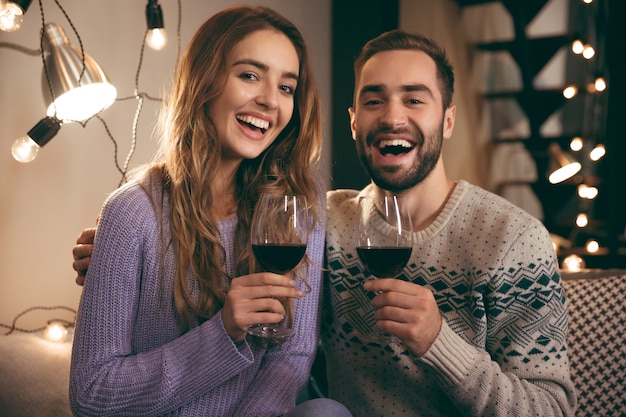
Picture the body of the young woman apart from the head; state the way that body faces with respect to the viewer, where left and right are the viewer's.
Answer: facing the viewer and to the right of the viewer

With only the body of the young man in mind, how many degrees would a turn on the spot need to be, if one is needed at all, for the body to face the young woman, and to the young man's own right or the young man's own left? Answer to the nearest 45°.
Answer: approximately 45° to the young man's own right

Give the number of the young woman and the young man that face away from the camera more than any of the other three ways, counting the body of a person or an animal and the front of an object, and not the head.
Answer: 0

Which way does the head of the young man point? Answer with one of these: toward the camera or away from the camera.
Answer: toward the camera

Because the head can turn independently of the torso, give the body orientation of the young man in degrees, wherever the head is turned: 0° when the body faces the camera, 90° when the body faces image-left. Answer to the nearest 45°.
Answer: approximately 45°

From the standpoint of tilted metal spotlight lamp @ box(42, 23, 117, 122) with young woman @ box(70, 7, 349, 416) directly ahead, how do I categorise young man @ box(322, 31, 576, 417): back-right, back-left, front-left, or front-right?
front-left

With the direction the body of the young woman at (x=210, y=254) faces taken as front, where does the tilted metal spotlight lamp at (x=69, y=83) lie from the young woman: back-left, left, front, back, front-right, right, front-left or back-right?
back
